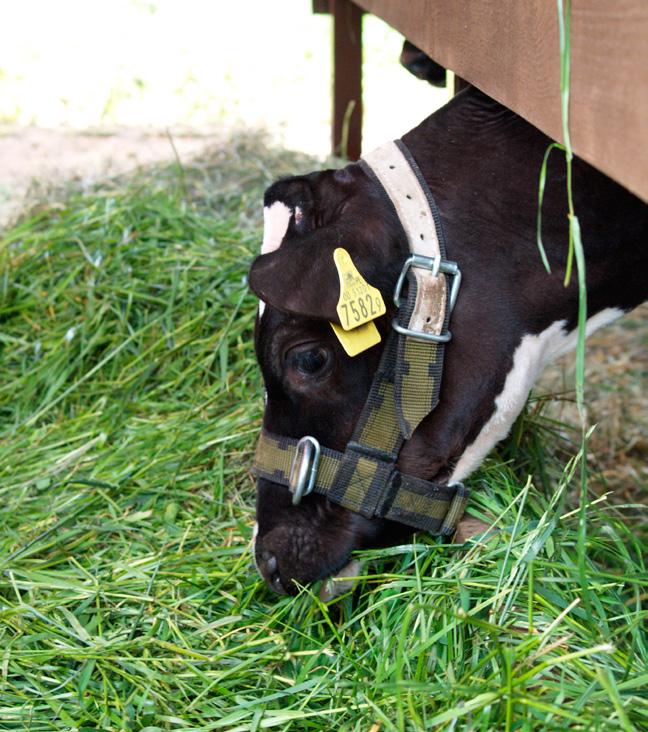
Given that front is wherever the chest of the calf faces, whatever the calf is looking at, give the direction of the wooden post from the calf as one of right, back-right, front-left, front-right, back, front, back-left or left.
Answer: right

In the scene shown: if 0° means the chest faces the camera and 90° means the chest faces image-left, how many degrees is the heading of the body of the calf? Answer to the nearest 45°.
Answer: approximately 90°
